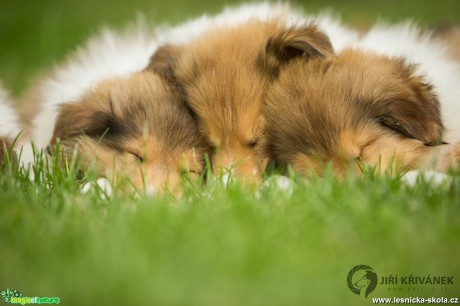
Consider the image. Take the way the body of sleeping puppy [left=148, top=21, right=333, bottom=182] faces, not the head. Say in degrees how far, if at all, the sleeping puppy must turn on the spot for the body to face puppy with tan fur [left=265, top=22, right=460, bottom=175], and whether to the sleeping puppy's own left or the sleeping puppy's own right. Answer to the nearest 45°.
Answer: approximately 90° to the sleeping puppy's own left

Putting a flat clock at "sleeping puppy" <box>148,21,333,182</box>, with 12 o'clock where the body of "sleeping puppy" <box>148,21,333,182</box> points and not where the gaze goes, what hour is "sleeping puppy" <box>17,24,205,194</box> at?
"sleeping puppy" <box>17,24,205,194</box> is roughly at 3 o'clock from "sleeping puppy" <box>148,21,333,182</box>.

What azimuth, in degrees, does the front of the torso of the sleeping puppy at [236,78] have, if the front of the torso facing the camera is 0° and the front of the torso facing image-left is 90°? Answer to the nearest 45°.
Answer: approximately 0°
